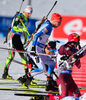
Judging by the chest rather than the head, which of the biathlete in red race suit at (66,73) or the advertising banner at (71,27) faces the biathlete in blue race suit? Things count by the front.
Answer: the advertising banner

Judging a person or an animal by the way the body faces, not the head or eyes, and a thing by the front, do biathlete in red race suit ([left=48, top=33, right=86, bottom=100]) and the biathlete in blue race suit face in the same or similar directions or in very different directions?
same or similar directions

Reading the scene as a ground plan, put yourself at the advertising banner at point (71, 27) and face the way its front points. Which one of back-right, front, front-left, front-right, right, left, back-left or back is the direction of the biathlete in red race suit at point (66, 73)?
front

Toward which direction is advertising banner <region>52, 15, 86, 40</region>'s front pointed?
toward the camera
